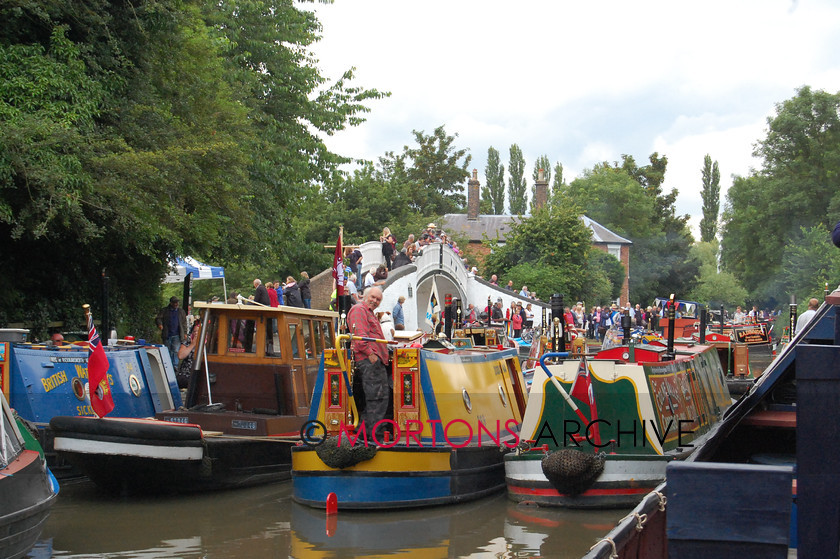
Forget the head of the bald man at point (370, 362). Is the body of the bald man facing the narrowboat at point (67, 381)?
no

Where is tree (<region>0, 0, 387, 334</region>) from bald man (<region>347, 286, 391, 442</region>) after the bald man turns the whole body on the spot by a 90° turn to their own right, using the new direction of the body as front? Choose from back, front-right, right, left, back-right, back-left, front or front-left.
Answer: right

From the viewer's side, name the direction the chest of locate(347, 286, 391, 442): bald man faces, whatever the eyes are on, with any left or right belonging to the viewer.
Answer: facing the viewer and to the right of the viewer

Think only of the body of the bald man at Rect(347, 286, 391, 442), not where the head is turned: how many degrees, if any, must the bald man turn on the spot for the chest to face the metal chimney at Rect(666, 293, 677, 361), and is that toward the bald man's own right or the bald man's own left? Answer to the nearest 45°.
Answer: approximately 90° to the bald man's own left

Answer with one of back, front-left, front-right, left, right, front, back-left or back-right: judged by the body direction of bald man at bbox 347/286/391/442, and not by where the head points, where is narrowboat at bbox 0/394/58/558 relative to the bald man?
right

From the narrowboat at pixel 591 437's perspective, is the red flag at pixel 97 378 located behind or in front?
behind

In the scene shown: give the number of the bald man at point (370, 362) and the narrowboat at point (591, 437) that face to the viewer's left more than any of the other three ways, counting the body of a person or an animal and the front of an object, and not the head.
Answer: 0

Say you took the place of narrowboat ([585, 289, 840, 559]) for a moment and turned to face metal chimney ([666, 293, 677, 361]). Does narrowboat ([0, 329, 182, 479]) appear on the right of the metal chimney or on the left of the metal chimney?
left

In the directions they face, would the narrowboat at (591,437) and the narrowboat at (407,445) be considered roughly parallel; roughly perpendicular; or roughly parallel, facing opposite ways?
roughly parallel

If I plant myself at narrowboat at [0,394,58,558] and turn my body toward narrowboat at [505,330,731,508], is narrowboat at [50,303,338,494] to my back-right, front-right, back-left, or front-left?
front-left
